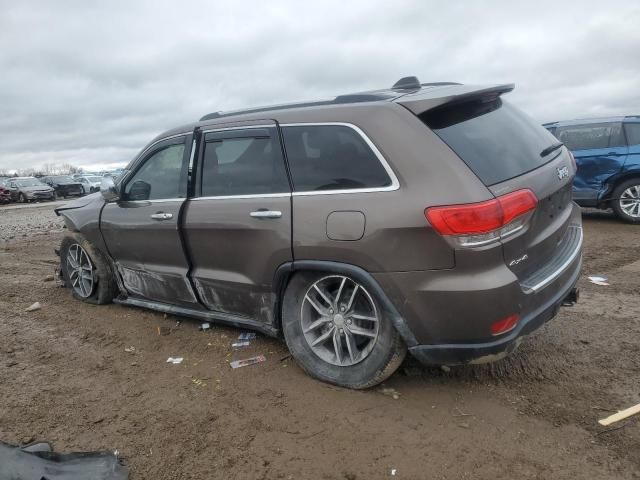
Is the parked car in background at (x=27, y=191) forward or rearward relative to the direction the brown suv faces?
forward

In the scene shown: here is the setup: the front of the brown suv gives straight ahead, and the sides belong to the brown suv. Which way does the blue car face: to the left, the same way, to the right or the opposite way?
the opposite way

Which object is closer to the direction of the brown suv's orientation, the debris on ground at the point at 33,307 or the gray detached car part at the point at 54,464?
the debris on ground

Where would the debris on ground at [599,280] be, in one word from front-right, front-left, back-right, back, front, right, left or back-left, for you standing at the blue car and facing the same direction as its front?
right

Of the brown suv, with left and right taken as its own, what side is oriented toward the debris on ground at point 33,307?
front

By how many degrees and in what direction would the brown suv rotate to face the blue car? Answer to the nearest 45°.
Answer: approximately 90° to its right

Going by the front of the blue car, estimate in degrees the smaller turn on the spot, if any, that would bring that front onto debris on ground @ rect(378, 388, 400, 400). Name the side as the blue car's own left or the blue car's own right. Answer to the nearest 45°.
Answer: approximately 90° to the blue car's own right

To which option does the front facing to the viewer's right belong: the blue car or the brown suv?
the blue car

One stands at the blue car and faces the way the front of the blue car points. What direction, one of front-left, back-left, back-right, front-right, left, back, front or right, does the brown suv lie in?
front-left

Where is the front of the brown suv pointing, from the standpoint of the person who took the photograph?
facing away from the viewer and to the left of the viewer

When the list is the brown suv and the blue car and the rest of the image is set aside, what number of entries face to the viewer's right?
1

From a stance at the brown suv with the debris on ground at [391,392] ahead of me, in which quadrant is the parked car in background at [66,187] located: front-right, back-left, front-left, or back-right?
back-right

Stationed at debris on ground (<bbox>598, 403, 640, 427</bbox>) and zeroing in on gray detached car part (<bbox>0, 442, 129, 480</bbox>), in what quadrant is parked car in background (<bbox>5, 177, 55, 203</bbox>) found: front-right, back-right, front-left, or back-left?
front-right

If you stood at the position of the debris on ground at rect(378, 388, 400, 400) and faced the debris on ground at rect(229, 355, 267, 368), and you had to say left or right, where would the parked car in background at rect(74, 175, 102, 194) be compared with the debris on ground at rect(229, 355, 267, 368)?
right

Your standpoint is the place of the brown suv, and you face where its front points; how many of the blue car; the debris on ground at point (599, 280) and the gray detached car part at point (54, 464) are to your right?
2

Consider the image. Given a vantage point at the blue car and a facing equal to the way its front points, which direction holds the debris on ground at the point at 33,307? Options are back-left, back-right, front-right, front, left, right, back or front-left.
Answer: back-right
